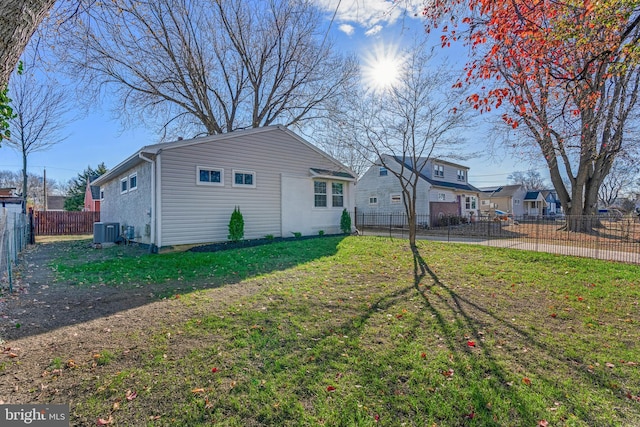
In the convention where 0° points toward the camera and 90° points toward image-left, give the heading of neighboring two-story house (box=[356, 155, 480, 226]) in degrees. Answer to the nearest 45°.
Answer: approximately 315°

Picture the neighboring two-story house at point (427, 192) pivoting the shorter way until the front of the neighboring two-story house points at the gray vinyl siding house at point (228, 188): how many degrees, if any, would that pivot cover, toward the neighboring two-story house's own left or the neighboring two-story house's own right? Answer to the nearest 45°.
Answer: approximately 90° to the neighboring two-story house's own right

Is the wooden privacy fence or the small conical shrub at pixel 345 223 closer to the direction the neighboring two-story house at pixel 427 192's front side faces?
the small conical shrub

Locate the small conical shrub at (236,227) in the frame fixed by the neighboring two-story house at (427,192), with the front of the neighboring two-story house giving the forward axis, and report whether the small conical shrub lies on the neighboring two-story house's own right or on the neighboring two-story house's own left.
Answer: on the neighboring two-story house's own right

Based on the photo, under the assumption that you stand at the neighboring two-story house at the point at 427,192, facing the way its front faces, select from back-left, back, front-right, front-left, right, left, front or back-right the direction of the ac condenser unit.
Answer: right

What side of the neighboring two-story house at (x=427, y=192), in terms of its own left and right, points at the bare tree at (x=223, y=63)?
right

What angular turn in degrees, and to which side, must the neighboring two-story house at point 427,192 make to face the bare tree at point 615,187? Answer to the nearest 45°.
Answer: approximately 90° to its left
